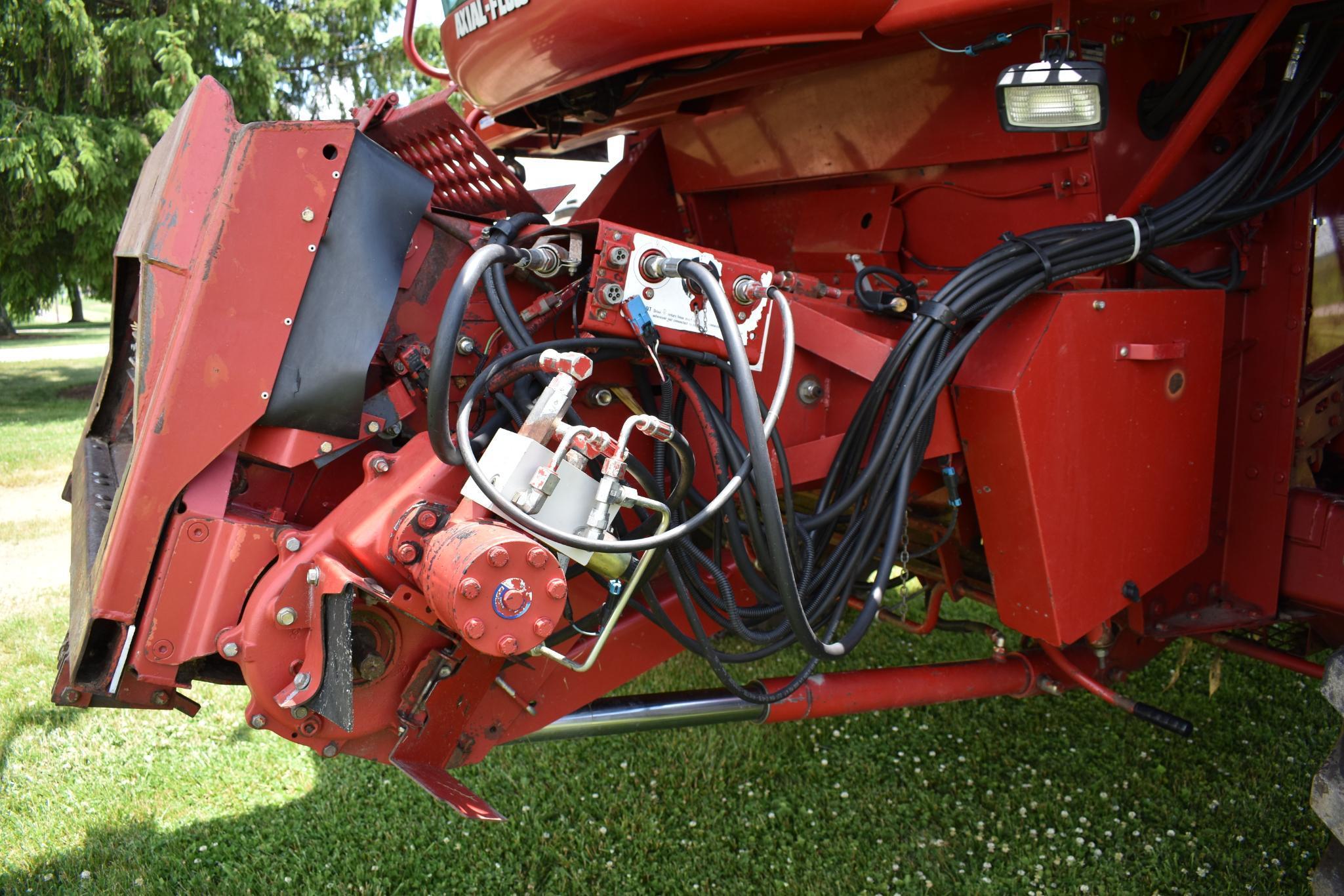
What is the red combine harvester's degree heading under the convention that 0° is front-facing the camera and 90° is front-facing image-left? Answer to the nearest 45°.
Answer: approximately 90°

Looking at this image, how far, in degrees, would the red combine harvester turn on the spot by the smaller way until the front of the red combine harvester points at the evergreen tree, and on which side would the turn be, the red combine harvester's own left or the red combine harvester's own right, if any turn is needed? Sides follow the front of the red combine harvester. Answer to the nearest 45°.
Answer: approximately 45° to the red combine harvester's own right
